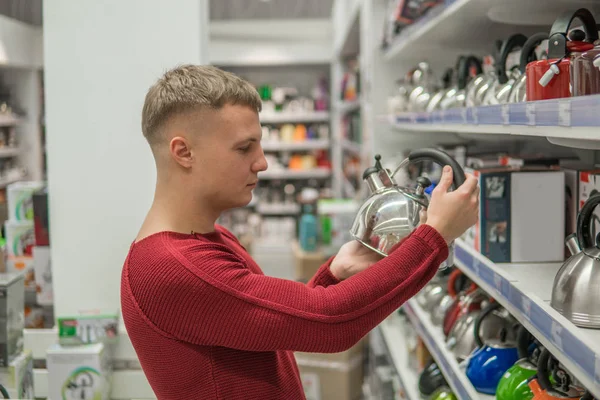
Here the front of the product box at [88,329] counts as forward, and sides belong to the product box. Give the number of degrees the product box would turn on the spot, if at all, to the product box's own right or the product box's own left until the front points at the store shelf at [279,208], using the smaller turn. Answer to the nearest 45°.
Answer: approximately 180°

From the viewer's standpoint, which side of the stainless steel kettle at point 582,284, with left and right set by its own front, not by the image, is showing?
left

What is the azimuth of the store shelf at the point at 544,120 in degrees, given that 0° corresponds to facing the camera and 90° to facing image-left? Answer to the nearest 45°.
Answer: approximately 45°

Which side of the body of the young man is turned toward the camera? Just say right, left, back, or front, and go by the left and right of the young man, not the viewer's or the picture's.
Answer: right

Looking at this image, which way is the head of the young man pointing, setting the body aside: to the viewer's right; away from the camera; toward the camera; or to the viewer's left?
to the viewer's right

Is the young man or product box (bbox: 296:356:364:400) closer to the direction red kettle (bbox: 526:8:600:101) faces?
the young man

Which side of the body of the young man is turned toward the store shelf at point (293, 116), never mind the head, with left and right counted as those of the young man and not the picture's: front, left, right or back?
left

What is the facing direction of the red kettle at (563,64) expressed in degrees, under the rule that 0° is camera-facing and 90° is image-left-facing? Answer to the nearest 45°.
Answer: approximately 45°
